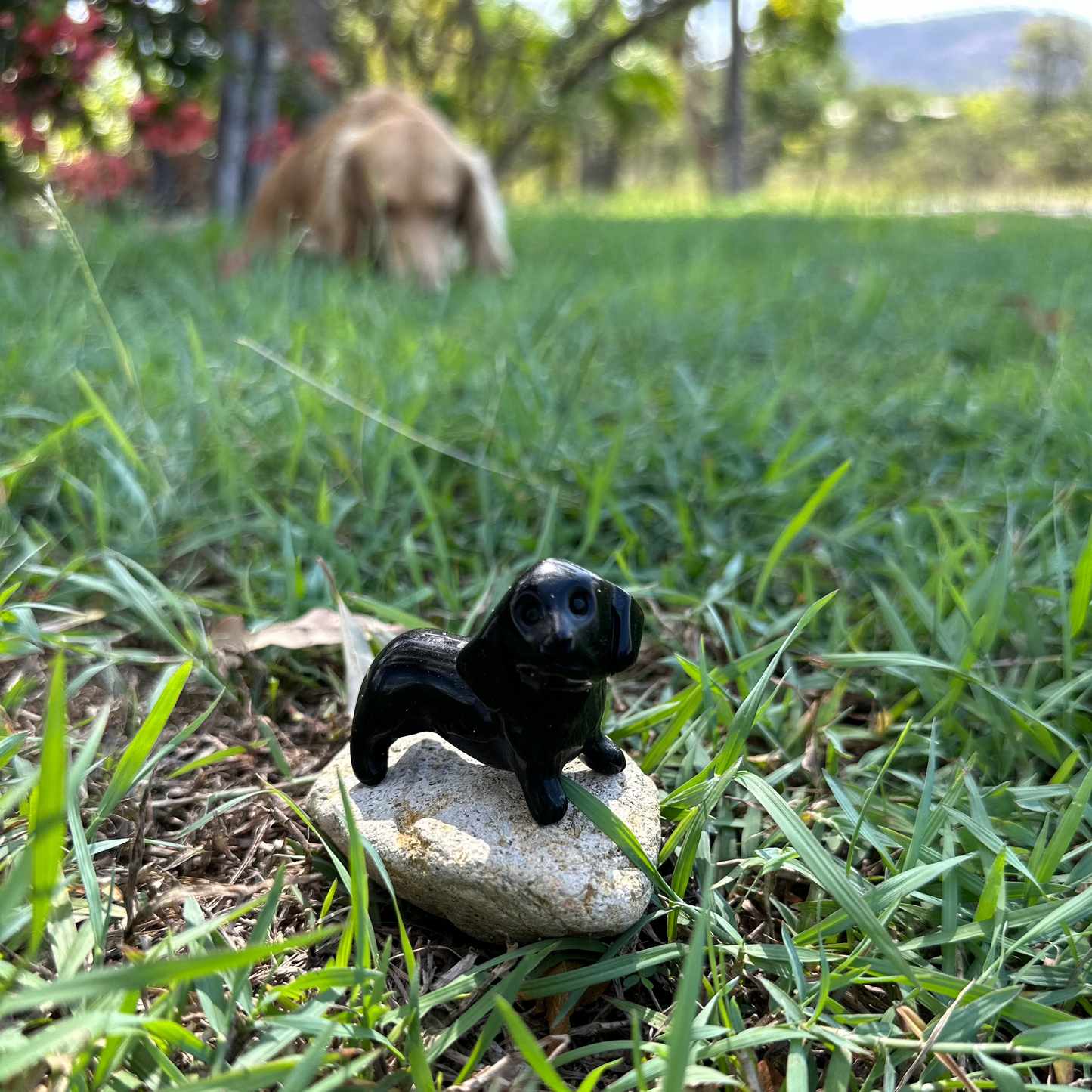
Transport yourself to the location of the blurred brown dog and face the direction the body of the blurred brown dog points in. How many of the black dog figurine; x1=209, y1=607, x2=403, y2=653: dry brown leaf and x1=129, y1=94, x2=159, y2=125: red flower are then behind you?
1

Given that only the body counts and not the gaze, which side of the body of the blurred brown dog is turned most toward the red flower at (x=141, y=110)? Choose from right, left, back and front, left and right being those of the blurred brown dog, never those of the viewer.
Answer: back

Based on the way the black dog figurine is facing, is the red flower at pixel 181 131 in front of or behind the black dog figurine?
behind

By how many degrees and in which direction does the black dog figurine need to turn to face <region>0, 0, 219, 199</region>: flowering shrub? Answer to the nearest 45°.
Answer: approximately 135° to its left

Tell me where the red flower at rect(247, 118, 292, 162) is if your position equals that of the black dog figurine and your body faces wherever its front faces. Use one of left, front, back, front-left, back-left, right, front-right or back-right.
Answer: back-left

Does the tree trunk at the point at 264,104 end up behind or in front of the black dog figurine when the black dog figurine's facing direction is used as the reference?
behind

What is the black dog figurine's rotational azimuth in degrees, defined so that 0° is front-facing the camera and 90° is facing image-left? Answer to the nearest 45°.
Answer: approximately 315°

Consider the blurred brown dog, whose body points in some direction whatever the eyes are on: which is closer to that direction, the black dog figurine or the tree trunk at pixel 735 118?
the black dog figurine

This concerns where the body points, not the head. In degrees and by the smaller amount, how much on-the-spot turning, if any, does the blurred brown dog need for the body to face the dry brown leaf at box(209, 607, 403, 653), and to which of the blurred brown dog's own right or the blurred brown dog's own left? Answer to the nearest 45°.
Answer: approximately 45° to the blurred brown dog's own right

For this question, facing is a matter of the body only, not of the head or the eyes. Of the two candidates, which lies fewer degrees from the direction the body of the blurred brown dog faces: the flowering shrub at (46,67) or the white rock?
the white rock
